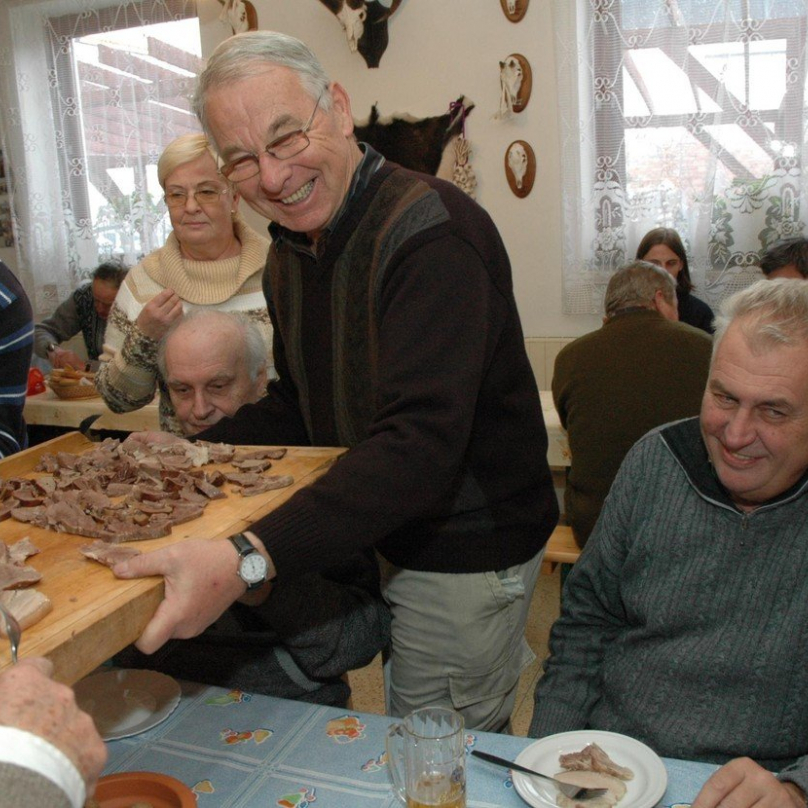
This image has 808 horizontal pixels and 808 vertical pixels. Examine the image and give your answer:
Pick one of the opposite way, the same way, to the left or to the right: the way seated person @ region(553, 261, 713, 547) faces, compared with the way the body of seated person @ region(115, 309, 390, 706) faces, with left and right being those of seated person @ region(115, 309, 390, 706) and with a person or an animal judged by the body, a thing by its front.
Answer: the opposite way

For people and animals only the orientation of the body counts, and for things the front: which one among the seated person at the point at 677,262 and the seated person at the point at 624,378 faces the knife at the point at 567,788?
the seated person at the point at 677,262

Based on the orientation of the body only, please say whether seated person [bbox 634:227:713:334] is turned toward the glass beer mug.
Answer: yes

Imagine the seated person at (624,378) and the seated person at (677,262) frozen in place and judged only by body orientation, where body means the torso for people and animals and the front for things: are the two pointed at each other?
yes

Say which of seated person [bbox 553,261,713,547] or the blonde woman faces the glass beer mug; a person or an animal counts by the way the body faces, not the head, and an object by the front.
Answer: the blonde woman

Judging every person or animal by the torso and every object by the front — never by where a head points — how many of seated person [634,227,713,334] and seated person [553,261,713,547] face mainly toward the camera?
1

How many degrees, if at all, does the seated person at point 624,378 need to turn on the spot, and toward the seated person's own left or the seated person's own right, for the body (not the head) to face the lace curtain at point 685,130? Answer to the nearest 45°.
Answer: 0° — they already face it

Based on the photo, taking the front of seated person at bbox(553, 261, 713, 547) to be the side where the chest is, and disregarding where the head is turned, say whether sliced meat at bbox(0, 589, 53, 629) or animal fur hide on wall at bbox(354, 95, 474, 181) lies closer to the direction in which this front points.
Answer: the animal fur hide on wall

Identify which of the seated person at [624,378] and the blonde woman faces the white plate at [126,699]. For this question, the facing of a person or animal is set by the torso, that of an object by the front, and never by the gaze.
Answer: the blonde woman

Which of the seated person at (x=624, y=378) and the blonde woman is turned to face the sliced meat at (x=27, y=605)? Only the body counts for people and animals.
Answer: the blonde woman

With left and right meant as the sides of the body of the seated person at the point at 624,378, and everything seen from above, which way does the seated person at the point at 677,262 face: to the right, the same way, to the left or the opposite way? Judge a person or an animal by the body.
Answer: the opposite way
